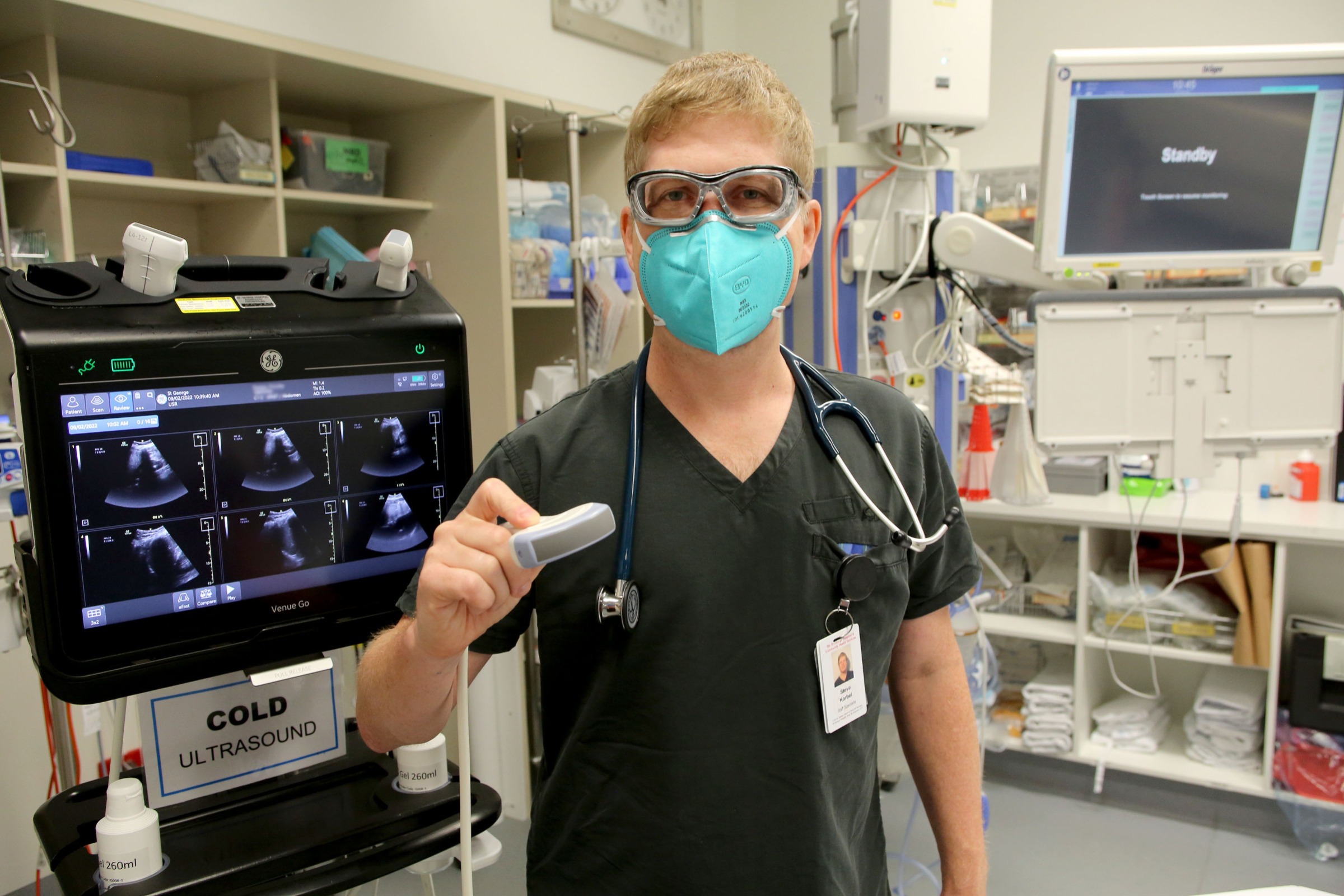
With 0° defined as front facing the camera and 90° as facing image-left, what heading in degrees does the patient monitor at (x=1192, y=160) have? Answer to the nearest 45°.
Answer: approximately 0°

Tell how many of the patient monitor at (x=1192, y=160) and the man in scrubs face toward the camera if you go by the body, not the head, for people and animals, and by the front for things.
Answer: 2

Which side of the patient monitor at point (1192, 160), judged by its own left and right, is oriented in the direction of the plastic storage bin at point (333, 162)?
right

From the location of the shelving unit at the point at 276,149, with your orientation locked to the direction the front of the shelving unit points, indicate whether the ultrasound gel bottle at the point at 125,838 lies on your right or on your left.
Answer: on your right

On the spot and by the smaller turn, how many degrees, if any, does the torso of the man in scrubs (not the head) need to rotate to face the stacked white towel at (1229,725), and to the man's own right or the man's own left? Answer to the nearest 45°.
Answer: approximately 135° to the man's own left

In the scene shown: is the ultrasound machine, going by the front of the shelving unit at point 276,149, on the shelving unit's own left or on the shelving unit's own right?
on the shelving unit's own right

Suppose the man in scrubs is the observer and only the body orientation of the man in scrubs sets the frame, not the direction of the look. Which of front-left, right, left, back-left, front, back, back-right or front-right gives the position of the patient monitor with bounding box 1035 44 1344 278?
back-left

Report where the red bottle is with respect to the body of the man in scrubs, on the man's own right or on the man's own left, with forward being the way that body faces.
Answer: on the man's own left
